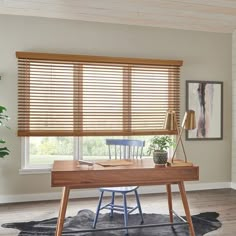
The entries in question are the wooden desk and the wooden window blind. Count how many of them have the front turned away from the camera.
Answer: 1

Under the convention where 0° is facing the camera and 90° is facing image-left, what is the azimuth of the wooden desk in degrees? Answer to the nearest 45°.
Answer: approximately 180°

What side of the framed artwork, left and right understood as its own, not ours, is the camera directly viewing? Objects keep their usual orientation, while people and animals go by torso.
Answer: front

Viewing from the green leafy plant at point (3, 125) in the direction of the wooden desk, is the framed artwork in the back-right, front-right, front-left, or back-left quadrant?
front-left

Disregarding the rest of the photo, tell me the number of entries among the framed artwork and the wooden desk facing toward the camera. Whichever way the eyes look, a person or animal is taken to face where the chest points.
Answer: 1

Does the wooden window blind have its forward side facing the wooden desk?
yes

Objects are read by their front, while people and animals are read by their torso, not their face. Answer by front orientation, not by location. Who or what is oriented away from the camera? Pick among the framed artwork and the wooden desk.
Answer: the wooden desk

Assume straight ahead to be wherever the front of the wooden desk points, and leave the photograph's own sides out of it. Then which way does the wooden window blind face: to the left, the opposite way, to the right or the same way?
the opposite way

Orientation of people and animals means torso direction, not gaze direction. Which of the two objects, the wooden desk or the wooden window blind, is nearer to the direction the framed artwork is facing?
the wooden desk

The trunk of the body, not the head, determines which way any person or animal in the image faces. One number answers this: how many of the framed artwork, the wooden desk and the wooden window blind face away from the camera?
1

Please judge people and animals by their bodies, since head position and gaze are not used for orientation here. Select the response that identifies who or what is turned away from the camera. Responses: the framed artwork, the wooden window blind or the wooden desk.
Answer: the wooden desk

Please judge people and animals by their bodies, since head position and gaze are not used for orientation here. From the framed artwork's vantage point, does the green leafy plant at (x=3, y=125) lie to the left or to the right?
on its right

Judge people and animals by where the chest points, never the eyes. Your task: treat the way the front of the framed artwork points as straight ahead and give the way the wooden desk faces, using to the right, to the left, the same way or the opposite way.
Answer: the opposite way

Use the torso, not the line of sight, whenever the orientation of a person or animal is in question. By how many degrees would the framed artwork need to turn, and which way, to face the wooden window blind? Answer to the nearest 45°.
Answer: approximately 45° to its right

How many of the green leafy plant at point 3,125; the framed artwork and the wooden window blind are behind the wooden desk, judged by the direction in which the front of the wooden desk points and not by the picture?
0

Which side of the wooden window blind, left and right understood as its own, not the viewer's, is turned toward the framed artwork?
left

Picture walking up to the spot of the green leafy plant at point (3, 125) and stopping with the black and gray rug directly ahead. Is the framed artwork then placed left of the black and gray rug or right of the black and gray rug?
left
